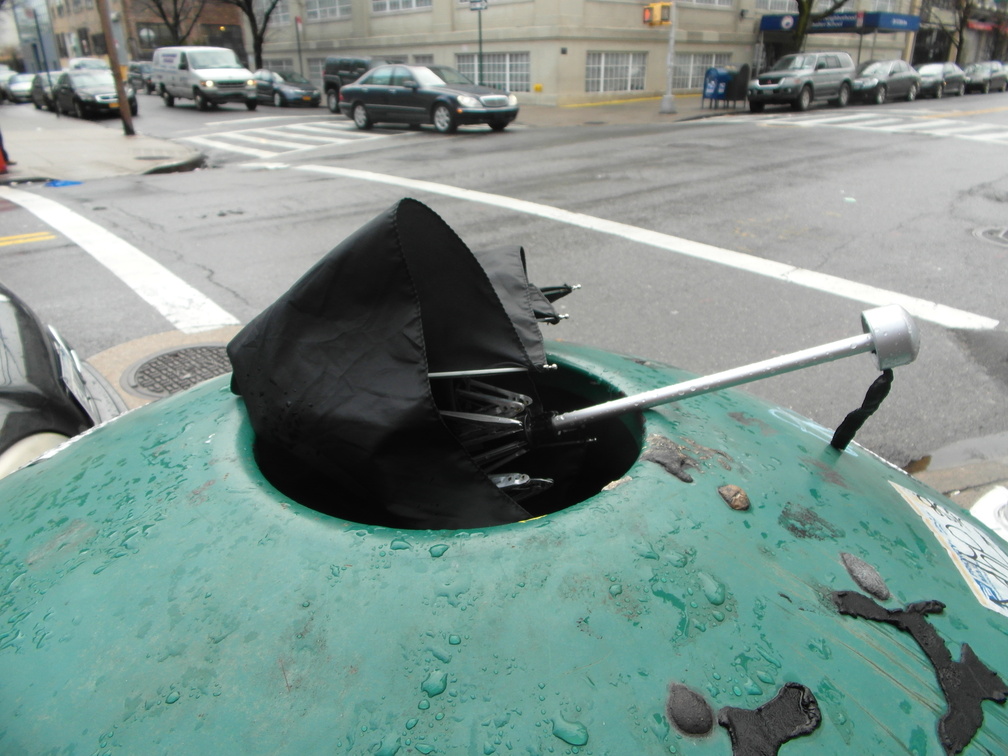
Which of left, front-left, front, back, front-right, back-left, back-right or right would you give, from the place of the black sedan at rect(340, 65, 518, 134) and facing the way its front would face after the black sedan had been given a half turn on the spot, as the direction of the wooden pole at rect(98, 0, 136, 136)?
front-left

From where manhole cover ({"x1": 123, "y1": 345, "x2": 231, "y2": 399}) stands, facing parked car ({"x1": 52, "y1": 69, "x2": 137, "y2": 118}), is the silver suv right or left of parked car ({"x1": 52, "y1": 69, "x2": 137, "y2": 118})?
right

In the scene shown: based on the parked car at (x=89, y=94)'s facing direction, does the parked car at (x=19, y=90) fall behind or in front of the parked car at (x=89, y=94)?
behind

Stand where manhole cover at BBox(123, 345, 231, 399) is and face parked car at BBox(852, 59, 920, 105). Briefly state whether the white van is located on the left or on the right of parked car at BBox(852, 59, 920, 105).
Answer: left

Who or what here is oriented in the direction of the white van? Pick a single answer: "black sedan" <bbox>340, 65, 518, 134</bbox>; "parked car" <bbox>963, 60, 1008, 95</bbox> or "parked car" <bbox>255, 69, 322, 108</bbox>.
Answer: "parked car" <bbox>963, 60, 1008, 95</bbox>

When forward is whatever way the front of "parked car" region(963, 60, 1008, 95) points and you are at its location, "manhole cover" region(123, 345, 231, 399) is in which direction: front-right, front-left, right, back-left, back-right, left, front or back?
front-left

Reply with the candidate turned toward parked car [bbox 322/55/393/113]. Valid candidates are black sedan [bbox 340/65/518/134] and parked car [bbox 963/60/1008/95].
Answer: parked car [bbox 963/60/1008/95]

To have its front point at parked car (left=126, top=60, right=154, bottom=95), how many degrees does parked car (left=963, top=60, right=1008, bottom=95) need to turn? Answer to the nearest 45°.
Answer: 0° — it already faces it

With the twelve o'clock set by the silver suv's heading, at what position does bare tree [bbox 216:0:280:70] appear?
The bare tree is roughly at 2 o'clock from the silver suv.

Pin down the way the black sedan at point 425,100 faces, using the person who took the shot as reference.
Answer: facing the viewer and to the right of the viewer

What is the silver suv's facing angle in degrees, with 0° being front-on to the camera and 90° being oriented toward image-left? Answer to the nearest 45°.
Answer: approximately 45°

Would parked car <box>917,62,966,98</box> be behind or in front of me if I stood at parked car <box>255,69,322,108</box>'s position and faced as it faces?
in front

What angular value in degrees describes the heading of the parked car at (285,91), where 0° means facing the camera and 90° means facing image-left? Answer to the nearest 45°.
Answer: approximately 315°

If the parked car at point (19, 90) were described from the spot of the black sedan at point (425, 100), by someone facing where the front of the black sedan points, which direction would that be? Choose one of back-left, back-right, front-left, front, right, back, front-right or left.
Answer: back

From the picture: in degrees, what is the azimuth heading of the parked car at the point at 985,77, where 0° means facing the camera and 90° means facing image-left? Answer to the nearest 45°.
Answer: approximately 45°

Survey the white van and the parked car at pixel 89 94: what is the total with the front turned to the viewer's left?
0

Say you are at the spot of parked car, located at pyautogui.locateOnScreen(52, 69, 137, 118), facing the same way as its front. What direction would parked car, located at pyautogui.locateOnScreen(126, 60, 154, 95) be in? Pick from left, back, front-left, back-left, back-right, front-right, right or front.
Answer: back-left
